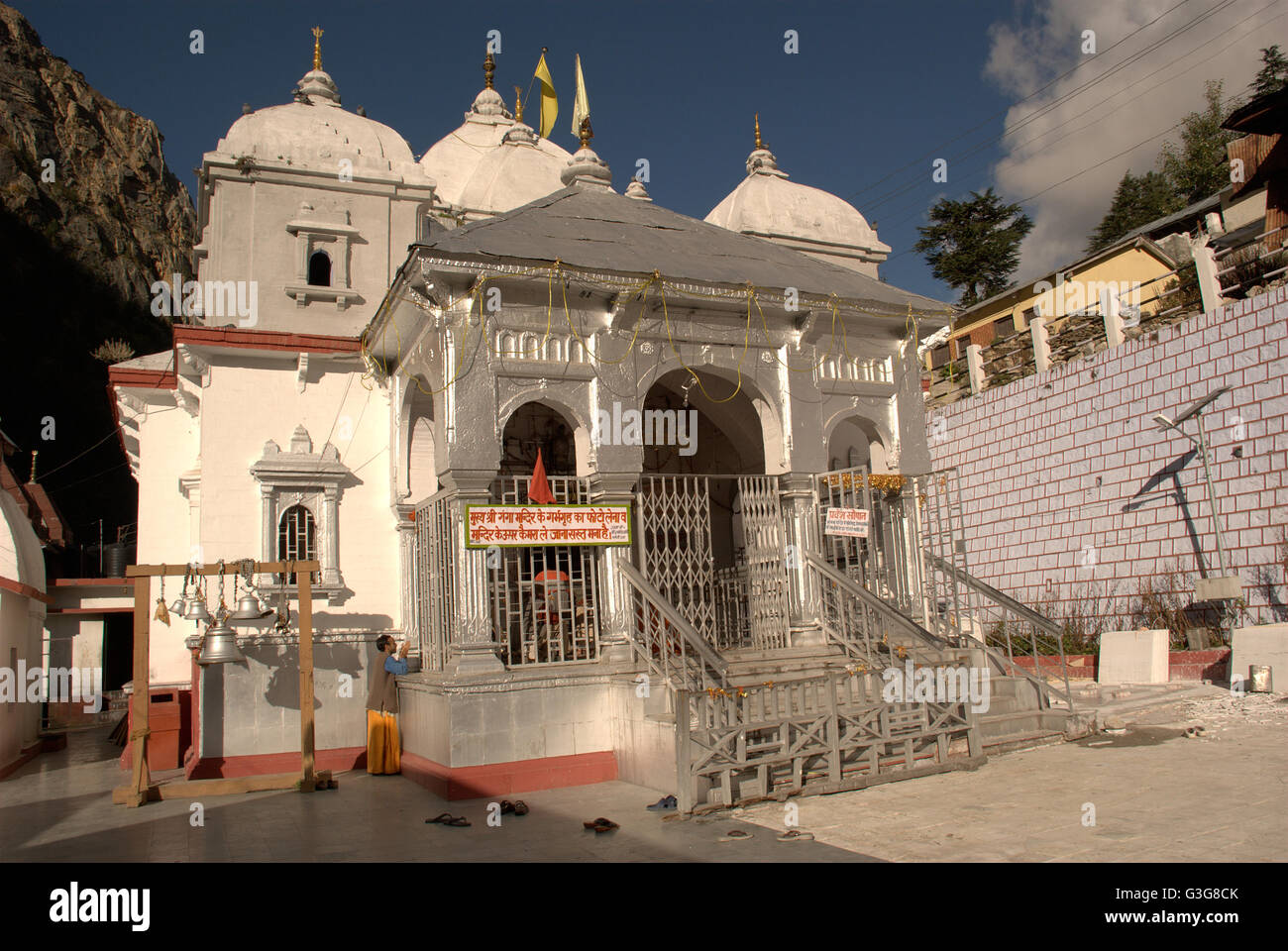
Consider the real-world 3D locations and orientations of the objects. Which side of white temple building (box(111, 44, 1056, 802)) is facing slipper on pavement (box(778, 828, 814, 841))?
front

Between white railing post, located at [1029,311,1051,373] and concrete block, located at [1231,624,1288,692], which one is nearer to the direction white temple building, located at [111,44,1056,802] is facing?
the concrete block

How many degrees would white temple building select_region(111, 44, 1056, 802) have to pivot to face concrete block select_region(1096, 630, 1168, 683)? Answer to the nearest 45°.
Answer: approximately 45° to its left

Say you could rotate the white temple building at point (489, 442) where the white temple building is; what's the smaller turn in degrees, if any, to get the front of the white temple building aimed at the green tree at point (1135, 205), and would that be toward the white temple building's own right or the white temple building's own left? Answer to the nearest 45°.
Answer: approximately 90° to the white temple building's own left

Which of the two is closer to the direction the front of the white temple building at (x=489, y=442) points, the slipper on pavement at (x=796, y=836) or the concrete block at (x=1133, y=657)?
the slipper on pavement

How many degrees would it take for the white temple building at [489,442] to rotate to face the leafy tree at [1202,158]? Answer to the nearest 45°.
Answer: approximately 90° to its left

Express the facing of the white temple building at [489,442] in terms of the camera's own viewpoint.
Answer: facing the viewer and to the right of the viewer

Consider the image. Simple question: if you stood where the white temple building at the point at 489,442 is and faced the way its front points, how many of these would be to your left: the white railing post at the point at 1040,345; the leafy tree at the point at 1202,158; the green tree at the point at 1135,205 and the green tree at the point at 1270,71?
4

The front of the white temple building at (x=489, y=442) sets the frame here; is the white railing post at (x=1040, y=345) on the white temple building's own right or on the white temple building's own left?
on the white temple building's own left

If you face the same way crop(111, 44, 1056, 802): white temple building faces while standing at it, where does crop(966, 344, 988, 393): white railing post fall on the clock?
The white railing post is roughly at 9 o'clock from the white temple building.

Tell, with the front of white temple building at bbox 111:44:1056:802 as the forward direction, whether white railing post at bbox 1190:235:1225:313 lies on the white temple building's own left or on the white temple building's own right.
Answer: on the white temple building's own left

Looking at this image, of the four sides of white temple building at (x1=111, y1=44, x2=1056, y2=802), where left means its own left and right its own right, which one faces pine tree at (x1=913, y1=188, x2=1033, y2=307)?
left
